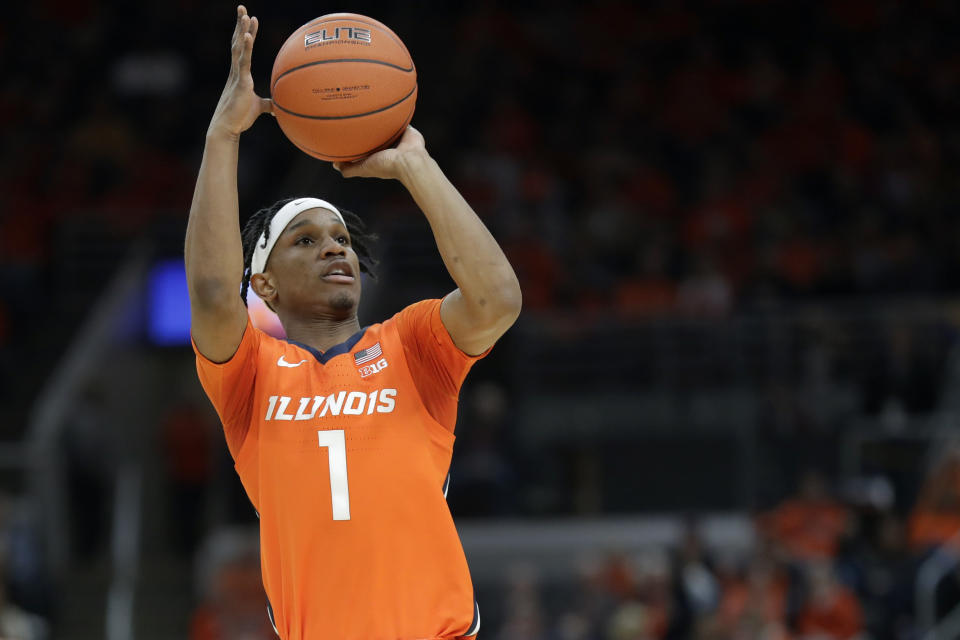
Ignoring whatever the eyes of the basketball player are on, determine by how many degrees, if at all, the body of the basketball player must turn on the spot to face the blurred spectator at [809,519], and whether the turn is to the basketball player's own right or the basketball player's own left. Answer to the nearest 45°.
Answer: approximately 135° to the basketball player's own left

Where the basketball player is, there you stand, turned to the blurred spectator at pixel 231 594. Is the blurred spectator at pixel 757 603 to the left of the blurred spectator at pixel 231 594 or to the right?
right

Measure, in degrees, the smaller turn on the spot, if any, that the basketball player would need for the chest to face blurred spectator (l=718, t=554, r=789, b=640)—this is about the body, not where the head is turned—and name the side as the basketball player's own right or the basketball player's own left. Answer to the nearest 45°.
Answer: approximately 135° to the basketball player's own left

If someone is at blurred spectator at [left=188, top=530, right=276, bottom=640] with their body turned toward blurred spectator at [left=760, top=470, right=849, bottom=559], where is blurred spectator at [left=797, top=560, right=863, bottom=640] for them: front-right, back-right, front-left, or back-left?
front-right

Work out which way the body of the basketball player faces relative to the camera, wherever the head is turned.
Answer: toward the camera

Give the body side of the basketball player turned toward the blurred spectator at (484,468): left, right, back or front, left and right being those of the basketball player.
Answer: back

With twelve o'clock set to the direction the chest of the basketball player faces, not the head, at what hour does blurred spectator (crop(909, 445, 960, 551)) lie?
The blurred spectator is roughly at 7 o'clock from the basketball player.

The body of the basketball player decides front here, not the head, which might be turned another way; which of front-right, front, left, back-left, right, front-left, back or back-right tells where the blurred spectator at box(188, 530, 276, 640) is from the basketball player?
back

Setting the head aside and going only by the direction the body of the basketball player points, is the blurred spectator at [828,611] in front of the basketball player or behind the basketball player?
behind
